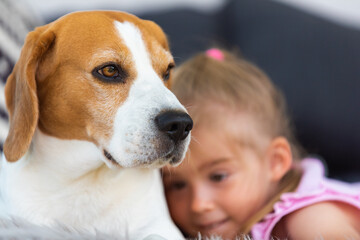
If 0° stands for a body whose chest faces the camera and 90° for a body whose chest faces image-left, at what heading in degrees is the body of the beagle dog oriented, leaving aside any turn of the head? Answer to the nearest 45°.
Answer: approximately 315°

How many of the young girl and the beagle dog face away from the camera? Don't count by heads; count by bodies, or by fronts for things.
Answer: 0

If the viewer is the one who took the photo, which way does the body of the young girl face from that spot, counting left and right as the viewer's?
facing the viewer and to the left of the viewer
